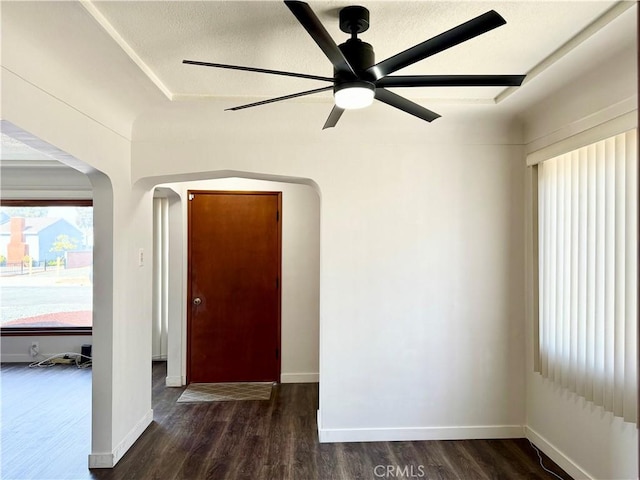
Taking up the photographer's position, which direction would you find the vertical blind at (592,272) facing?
facing the viewer and to the left of the viewer

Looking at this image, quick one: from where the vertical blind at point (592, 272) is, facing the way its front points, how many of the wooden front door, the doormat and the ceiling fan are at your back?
0

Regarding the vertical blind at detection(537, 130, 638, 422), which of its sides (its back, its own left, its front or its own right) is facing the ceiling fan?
front

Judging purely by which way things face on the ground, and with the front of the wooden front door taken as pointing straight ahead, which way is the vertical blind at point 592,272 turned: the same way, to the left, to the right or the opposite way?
to the right

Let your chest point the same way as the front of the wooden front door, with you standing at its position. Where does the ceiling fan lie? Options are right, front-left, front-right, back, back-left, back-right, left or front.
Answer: front

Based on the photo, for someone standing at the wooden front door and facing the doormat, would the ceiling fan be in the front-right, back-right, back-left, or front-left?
front-left

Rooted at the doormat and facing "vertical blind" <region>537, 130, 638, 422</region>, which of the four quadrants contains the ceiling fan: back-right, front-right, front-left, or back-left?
front-right

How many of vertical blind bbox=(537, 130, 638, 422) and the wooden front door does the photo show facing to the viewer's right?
0

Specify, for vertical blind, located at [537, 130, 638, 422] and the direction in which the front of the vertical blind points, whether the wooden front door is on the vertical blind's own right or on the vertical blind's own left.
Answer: on the vertical blind's own right

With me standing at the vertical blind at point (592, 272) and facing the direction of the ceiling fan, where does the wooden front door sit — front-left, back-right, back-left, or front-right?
front-right

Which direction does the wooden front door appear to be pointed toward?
toward the camera

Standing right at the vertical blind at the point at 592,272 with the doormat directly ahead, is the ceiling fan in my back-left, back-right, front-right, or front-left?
front-left
